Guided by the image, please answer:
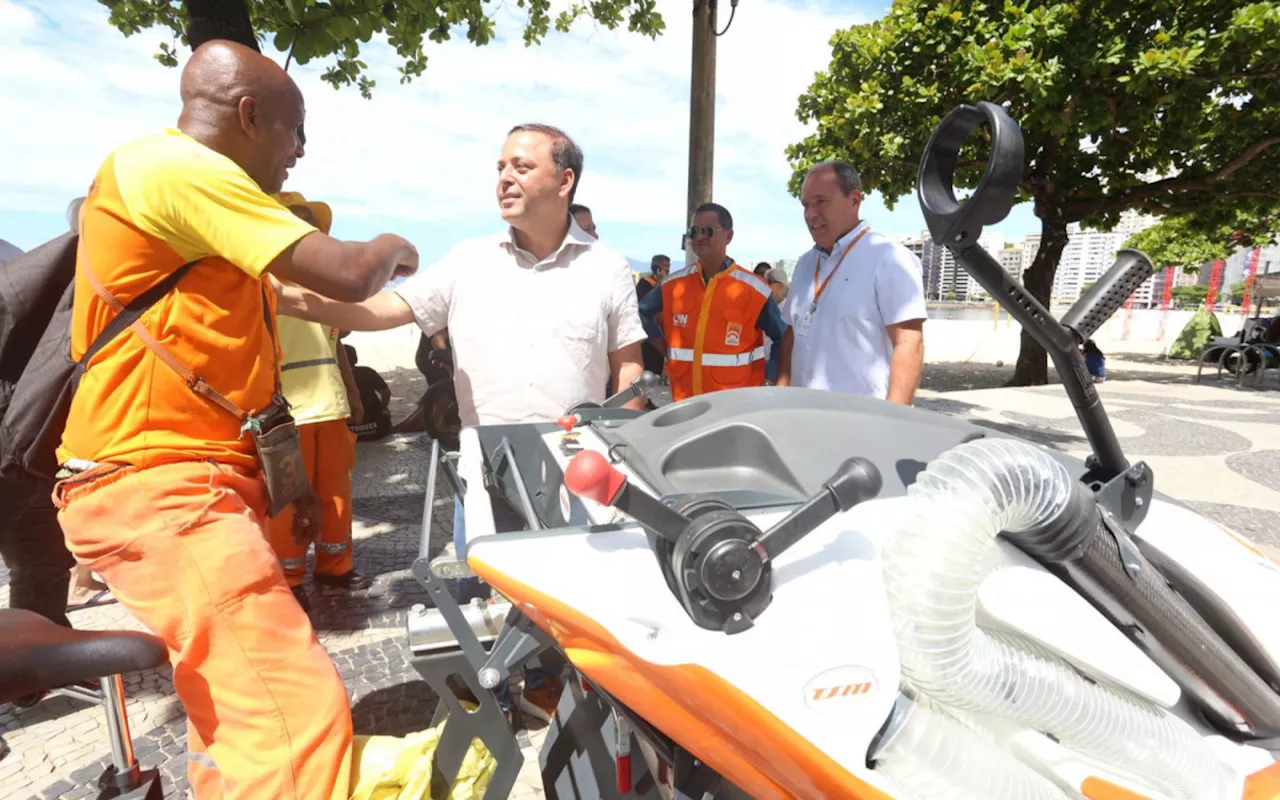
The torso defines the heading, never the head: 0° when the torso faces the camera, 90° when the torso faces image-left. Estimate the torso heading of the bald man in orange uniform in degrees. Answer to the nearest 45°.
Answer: approximately 270°

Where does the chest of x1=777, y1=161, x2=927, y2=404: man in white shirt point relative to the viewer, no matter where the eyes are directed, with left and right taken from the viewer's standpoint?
facing the viewer and to the left of the viewer

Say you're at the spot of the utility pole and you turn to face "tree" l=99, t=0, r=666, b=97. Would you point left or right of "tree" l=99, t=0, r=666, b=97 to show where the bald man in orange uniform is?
left

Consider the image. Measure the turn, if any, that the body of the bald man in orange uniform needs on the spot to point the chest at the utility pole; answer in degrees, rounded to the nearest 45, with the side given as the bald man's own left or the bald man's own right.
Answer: approximately 45° to the bald man's own left

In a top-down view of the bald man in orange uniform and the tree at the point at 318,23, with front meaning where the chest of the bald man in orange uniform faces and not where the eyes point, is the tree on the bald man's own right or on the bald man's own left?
on the bald man's own left

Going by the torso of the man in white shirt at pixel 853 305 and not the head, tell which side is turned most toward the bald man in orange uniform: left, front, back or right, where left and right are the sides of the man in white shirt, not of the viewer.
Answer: front

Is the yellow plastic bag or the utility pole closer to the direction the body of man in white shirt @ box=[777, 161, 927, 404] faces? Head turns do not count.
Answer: the yellow plastic bag

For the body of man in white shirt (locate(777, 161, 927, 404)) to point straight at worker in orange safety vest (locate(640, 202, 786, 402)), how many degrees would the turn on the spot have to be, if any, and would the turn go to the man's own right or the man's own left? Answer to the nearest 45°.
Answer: approximately 90° to the man's own right

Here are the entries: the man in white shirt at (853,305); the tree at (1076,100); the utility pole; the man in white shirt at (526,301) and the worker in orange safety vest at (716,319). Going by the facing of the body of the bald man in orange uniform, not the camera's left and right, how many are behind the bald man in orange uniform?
0

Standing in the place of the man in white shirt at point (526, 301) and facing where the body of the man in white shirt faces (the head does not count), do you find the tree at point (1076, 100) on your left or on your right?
on your left

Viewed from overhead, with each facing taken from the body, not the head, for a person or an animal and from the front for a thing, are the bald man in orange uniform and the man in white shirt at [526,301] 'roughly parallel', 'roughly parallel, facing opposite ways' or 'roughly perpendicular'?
roughly perpendicular

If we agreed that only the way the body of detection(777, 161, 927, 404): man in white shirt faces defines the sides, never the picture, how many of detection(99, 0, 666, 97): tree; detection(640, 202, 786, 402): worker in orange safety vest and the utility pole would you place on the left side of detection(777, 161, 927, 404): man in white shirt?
0

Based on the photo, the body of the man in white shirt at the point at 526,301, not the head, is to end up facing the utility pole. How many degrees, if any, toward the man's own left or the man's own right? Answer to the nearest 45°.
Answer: approximately 135° to the man's own left

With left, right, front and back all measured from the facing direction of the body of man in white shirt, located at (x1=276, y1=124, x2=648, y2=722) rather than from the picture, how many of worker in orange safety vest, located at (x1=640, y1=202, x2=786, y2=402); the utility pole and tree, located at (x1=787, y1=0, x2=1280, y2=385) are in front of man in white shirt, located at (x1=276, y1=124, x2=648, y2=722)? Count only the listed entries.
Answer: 0

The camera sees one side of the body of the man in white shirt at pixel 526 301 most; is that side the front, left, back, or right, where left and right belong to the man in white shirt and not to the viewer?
front

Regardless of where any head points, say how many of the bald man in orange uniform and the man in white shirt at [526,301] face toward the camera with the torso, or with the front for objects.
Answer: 1

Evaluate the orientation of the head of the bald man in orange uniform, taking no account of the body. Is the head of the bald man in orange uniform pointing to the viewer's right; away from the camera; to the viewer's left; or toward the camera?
to the viewer's right

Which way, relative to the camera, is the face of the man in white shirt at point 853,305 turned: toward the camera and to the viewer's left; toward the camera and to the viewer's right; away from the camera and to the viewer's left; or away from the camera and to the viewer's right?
toward the camera and to the viewer's left

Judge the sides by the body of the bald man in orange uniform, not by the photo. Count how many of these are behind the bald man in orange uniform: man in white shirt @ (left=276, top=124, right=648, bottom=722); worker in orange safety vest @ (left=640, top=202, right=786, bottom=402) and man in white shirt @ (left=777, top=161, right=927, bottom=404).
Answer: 0
